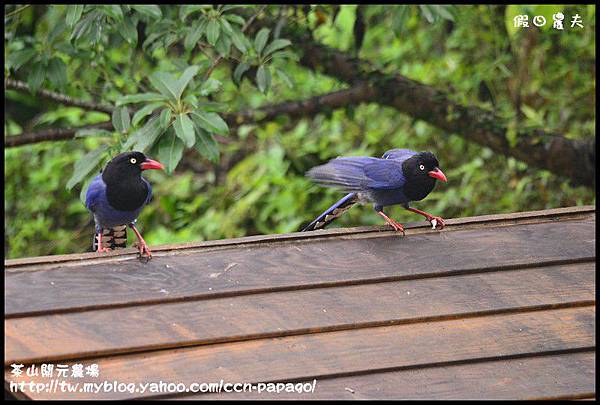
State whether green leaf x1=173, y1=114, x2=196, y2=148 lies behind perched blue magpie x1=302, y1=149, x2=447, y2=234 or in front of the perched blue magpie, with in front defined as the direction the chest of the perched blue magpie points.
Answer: behind

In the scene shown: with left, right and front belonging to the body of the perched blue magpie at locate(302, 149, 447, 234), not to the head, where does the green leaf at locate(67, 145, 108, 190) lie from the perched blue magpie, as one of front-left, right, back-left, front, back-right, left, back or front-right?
back

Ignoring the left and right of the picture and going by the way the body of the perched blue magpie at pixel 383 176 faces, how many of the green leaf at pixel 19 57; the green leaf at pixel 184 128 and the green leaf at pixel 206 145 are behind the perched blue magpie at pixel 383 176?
3

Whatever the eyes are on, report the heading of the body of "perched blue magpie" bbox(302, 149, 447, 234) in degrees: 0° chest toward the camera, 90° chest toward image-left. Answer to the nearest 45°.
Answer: approximately 270°

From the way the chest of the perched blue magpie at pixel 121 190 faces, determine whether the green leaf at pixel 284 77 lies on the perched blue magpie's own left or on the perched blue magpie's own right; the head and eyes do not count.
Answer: on the perched blue magpie's own left

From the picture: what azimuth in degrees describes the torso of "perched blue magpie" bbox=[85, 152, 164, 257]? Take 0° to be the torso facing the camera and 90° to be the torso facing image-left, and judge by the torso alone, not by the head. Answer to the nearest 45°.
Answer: approximately 315°

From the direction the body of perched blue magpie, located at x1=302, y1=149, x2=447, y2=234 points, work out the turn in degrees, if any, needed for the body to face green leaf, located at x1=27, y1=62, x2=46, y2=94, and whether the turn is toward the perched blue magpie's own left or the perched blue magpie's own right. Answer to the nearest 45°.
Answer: approximately 180°
